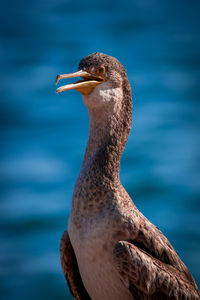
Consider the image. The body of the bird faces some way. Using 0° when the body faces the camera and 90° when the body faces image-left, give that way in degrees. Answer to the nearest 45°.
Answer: approximately 45°
